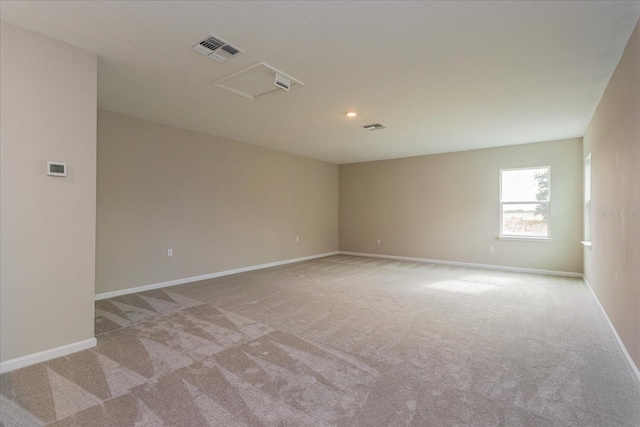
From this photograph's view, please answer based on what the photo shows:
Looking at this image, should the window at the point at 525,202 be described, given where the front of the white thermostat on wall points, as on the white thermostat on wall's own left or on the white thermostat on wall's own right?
on the white thermostat on wall's own left
